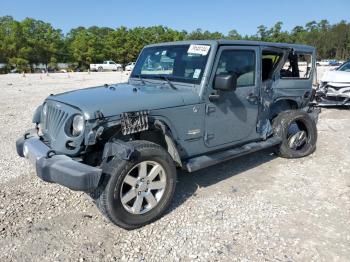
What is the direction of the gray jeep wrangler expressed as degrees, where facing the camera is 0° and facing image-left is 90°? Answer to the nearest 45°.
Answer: approximately 45°

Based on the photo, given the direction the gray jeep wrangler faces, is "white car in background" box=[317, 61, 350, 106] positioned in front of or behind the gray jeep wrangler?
behind

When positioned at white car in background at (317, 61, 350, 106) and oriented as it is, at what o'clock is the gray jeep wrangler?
The gray jeep wrangler is roughly at 11 o'clock from the white car in background.

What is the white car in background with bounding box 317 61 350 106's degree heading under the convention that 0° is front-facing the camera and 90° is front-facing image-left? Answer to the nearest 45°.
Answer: approximately 45°

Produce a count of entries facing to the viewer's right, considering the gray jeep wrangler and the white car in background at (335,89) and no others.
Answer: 0
